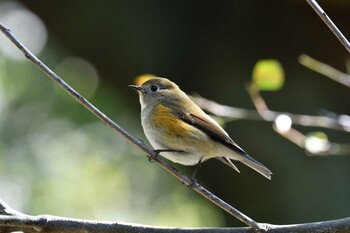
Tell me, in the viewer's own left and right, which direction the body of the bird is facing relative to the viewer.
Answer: facing to the left of the viewer
